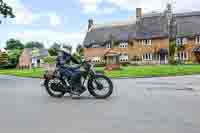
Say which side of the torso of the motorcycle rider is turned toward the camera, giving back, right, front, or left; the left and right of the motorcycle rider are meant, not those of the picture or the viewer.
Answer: right

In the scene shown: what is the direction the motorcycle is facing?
to the viewer's right

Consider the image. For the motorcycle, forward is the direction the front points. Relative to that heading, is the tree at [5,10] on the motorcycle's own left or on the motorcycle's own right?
on the motorcycle's own left
